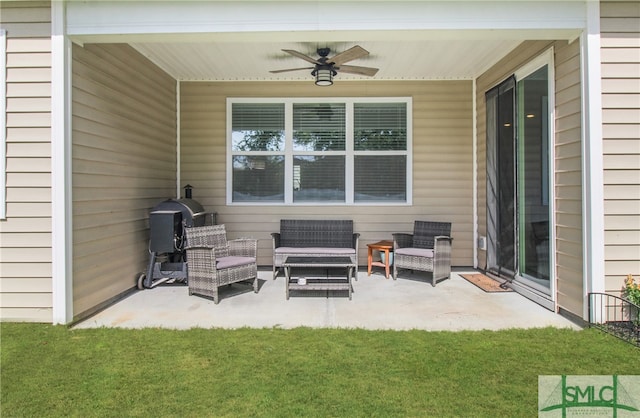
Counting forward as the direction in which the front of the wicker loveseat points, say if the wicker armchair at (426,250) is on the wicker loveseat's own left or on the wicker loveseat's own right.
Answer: on the wicker loveseat's own left

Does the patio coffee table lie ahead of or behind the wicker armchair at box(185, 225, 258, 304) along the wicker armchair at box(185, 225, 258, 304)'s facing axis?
ahead

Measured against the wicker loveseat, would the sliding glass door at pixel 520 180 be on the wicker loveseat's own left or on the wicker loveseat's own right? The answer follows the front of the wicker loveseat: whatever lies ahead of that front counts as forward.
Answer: on the wicker loveseat's own left

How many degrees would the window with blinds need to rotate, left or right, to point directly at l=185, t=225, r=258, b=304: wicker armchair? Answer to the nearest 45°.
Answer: approximately 45° to its right

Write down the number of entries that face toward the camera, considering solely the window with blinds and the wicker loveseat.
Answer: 2

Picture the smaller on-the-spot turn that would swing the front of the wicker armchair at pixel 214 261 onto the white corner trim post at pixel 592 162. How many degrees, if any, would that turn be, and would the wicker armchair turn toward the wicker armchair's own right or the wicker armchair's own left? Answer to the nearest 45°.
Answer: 0° — it already faces it

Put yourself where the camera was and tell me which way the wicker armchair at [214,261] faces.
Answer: facing the viewer and to the right of the viewer

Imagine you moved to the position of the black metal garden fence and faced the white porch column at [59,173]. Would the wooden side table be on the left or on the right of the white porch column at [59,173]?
right

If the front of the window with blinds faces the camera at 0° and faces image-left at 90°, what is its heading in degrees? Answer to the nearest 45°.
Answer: approximately 0°

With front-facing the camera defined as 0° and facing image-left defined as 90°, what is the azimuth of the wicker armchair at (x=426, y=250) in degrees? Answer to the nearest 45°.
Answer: approximately 45°

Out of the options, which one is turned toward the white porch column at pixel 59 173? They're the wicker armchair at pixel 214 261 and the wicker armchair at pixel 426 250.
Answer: the wicker armchair at pixel 426 250

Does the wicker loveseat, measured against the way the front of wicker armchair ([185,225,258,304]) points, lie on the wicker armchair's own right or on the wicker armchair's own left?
on the wicker armchair's own left
